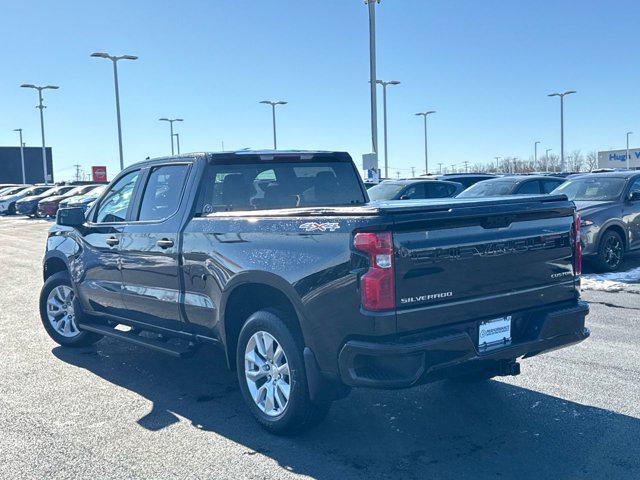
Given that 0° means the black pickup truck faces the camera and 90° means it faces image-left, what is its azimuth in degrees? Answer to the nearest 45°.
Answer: approximately 135°

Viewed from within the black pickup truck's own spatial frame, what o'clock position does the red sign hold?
The red sign is roughly at 1 o'clock from the black pickup truck.
